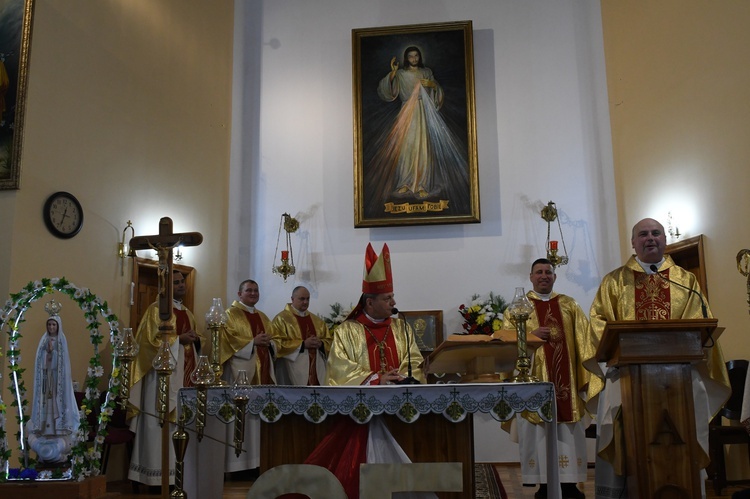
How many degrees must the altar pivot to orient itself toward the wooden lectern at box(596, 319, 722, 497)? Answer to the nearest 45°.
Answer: approximately 90° to its left

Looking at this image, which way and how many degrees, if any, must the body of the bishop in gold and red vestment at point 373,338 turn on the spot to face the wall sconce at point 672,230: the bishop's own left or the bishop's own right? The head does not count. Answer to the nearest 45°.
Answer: approximately 90° to the bishop's own left

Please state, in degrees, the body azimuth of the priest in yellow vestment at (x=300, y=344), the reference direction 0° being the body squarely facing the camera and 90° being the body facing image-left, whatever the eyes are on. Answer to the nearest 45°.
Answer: approximately 315°

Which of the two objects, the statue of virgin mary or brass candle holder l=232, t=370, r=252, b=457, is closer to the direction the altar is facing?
the brass candle holder

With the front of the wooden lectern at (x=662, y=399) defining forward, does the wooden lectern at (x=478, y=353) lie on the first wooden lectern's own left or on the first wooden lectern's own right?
on the first wooden lectern's own right
